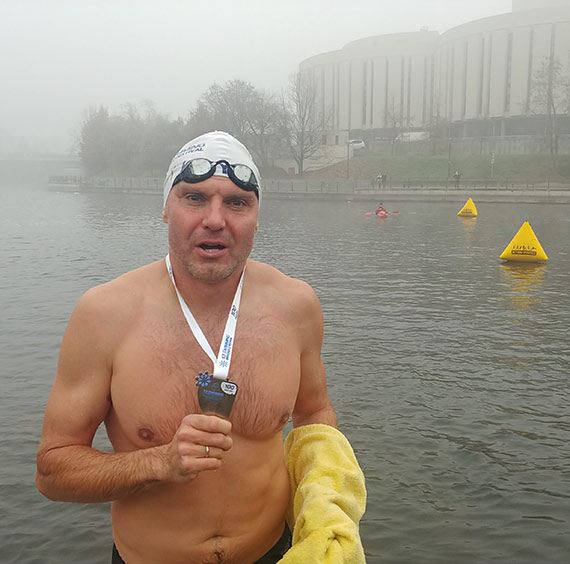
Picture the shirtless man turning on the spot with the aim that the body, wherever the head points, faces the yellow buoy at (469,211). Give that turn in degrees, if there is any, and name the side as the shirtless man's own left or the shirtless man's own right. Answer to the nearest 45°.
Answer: approximately 135° to the shirtless man's own left

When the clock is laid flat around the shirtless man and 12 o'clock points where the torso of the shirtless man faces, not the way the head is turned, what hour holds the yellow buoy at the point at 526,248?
The yellow buoy is roughly at 7 o'clock from the shirtless man.

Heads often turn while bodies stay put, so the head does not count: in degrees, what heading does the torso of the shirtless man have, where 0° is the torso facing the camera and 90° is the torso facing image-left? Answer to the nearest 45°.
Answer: approximately 0°
